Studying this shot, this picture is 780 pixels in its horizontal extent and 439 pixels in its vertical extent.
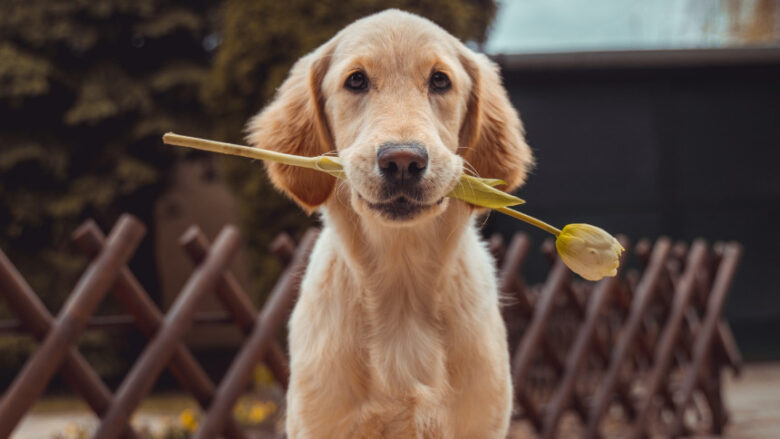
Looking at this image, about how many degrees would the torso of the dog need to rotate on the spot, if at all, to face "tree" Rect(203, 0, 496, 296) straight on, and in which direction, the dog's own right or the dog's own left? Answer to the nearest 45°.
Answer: approximately 180°

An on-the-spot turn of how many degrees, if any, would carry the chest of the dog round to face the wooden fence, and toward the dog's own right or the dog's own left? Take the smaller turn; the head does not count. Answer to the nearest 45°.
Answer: approximately 180°

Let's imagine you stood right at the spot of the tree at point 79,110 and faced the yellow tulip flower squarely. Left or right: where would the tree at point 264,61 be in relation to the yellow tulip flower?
left

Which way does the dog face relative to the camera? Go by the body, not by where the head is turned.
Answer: toward the camera

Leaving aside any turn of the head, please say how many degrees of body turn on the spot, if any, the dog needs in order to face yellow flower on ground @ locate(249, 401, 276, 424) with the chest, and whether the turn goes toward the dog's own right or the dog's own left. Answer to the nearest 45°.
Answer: approximately 180°

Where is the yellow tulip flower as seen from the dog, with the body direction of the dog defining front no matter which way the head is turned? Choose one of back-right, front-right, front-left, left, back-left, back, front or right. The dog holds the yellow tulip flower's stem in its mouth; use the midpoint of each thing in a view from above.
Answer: front-left
